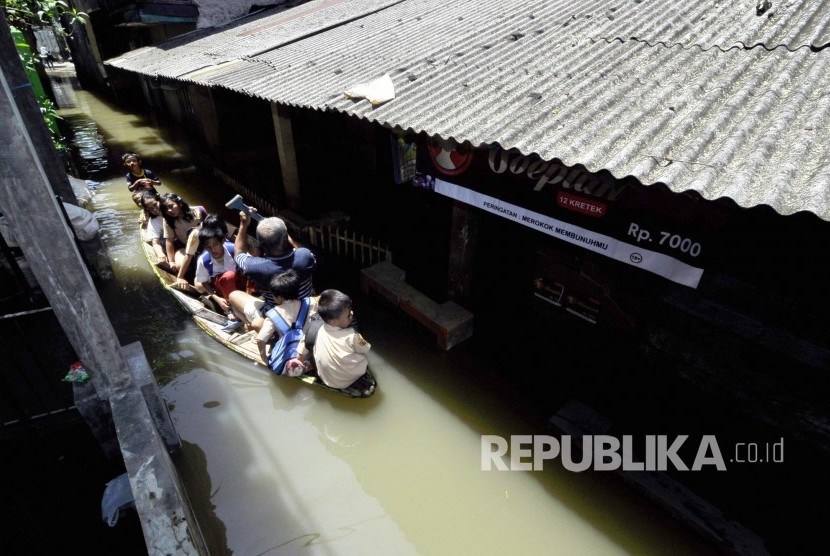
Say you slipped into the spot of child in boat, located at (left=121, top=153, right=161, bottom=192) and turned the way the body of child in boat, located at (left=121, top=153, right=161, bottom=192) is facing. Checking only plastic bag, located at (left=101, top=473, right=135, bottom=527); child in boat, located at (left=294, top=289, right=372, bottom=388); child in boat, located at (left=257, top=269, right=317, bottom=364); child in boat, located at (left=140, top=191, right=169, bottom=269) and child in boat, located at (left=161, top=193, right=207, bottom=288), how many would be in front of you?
5

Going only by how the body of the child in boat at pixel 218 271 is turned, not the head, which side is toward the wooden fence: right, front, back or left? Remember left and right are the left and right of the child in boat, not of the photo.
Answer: left

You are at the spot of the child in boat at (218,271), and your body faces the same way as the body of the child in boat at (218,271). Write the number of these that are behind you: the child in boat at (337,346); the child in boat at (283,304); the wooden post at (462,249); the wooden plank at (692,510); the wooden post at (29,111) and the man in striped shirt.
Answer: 1

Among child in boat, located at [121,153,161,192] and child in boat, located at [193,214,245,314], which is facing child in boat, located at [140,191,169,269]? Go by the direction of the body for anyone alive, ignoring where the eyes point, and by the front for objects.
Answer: child in boat, located at [121,153,161,192]

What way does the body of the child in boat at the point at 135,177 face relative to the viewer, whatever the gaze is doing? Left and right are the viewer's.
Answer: facing the viewer

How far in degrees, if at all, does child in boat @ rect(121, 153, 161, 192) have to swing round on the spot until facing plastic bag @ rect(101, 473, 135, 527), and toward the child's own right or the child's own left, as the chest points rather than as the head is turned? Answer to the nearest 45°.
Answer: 0° — they already face it

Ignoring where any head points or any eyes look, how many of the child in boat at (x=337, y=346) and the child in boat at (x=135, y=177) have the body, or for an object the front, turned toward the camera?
1

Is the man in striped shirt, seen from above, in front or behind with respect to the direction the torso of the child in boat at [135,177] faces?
in front

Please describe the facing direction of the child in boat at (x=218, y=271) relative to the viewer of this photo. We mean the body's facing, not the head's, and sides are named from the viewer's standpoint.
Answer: facing the viewer and to the right of the viewer

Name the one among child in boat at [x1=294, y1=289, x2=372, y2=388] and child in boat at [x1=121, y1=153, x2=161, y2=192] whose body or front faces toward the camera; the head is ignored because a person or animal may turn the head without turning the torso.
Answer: child in boat at [x1=121, y1=153, x2=161, y2=192]

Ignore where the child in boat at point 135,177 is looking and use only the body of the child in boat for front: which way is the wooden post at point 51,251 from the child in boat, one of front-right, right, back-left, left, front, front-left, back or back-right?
front

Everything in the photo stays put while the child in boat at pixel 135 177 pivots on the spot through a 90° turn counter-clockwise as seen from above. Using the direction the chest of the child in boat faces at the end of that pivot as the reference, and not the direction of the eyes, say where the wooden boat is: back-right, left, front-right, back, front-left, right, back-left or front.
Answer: right
